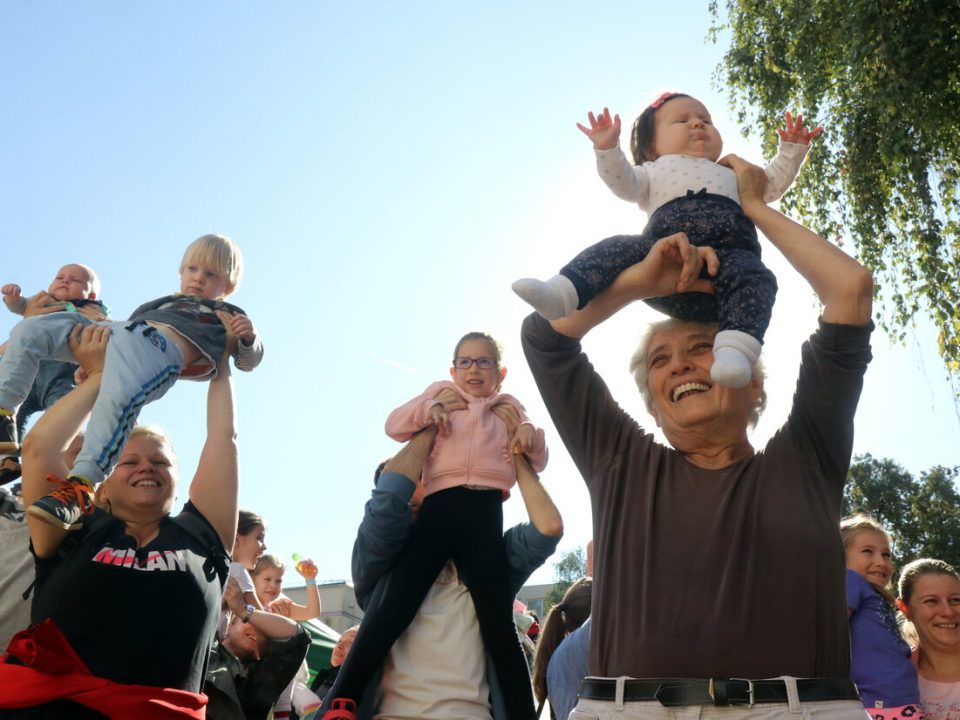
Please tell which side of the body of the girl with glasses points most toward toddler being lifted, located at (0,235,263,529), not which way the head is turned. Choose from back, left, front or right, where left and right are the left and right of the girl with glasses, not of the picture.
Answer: right

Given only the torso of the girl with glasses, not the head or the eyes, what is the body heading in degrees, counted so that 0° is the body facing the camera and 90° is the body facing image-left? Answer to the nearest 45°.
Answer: approximately 0°

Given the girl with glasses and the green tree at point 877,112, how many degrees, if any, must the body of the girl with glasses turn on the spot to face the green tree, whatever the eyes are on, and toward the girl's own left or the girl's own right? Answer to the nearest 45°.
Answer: approximately 135° to the girl's own left
